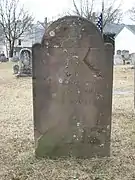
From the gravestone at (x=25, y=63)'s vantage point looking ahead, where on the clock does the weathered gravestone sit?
The weathered gravestone is roughly at 12 o'clock from the gravestone.

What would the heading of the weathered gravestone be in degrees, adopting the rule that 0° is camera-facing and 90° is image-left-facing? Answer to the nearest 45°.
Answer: approximately 0°

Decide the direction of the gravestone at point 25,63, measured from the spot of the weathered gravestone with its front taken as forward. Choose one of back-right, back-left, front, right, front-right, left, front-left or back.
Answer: back

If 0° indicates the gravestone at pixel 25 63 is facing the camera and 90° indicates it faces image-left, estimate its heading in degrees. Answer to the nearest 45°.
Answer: approximately 0°

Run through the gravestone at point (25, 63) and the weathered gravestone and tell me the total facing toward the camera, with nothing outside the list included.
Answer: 2
